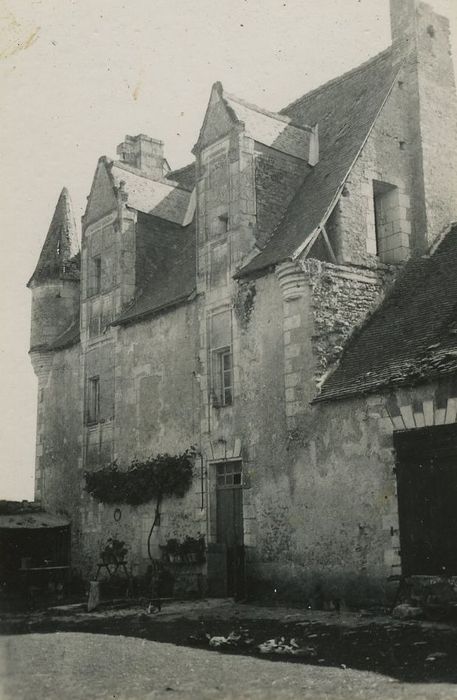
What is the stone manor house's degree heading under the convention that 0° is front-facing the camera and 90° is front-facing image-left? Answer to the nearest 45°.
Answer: approximately 45°
